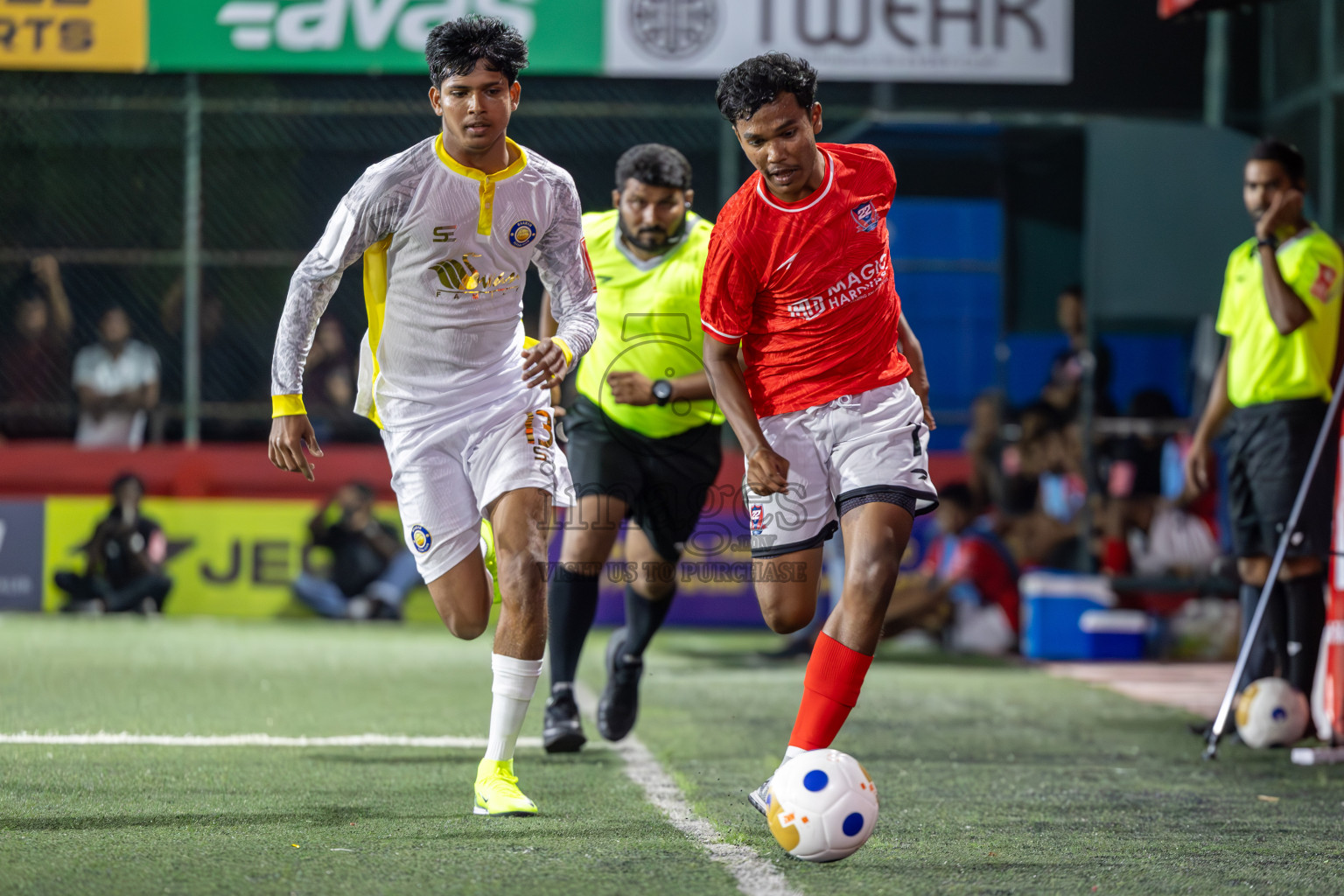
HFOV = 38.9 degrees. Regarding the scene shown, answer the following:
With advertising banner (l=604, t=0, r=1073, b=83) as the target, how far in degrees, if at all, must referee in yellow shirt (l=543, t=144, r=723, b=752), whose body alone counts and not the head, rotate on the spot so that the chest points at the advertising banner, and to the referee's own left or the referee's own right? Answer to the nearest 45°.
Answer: approximately 180°

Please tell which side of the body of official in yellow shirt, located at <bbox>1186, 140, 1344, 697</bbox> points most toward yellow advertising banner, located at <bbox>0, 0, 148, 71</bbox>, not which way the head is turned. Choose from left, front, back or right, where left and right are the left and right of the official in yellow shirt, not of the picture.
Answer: right

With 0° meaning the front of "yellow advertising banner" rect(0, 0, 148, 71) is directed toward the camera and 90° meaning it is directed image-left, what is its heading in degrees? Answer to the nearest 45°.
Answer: approximately 0°
